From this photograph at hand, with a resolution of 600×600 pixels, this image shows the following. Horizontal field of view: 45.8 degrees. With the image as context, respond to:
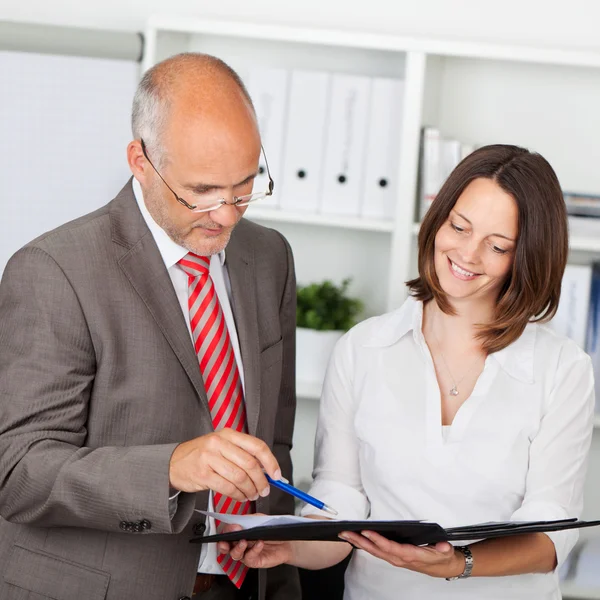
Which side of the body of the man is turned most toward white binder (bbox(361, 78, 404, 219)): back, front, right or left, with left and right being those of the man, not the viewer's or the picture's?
left

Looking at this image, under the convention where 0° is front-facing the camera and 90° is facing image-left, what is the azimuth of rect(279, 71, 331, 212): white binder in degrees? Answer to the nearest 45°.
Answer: approximately 0°

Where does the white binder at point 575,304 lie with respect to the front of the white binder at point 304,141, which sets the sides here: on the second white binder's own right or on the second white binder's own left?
on the second white binder's own left

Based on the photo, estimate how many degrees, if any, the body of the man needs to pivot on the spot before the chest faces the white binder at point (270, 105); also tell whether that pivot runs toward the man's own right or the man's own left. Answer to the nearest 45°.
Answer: approximately 135° to the man's own left

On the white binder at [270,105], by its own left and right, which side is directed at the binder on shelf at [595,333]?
left

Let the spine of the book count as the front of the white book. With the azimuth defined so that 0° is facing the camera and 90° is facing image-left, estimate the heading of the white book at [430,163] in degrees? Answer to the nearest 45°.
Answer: approximately 0°

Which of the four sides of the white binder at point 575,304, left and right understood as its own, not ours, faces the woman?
front

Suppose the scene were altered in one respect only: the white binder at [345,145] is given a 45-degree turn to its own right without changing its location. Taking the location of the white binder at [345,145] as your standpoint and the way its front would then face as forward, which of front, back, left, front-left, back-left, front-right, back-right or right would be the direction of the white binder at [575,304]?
back-left
